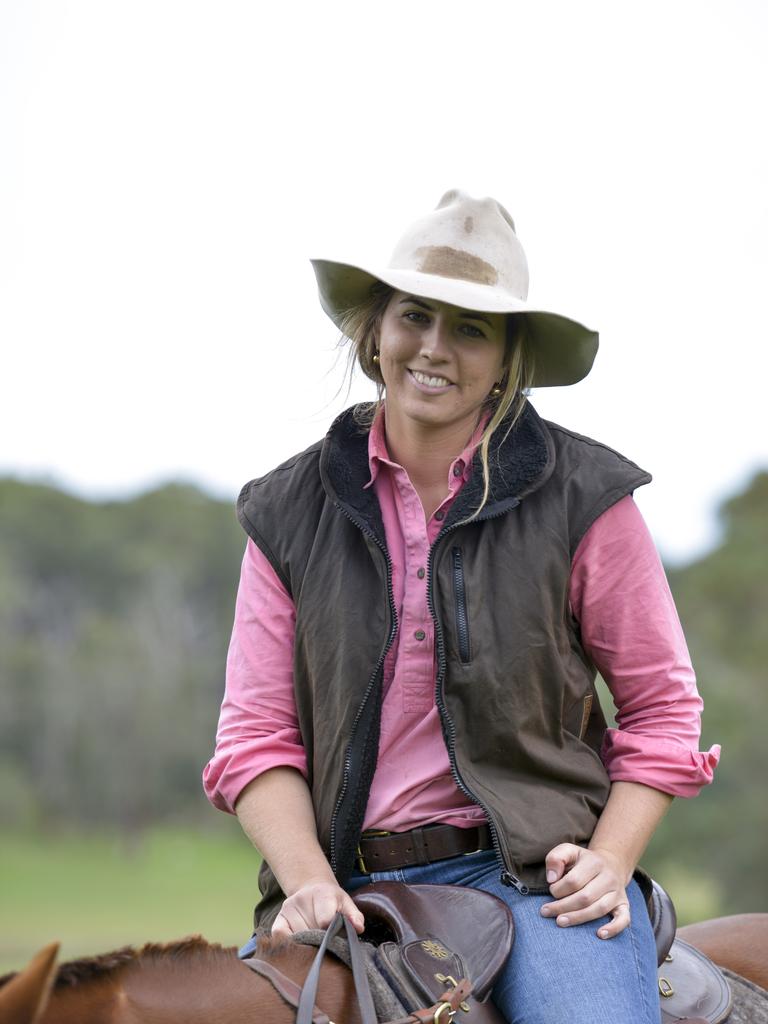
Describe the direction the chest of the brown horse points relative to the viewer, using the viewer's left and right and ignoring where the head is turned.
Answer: facing to the left of the viewer

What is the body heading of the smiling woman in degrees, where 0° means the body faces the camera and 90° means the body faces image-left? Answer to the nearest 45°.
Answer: approximately 0°
